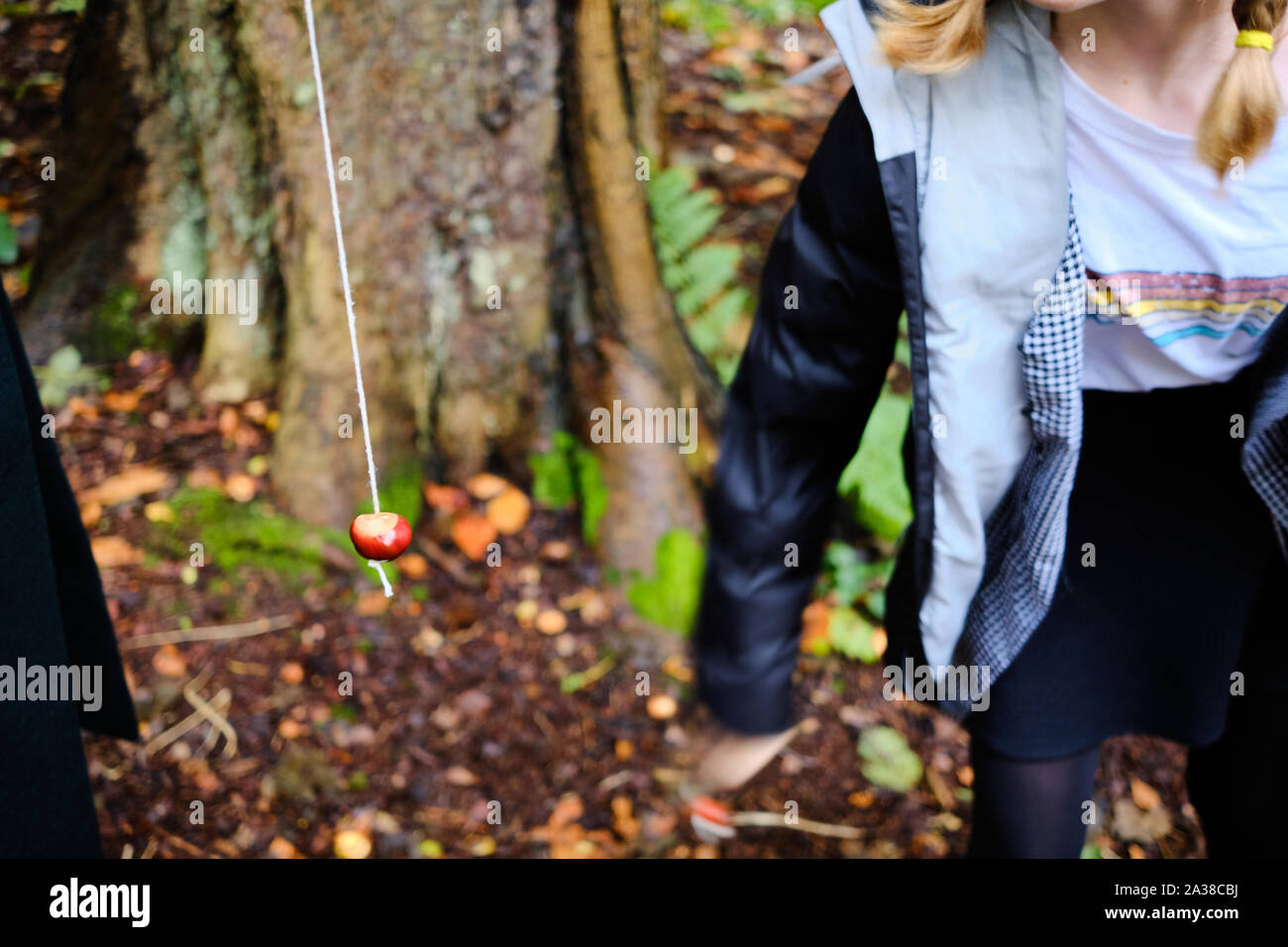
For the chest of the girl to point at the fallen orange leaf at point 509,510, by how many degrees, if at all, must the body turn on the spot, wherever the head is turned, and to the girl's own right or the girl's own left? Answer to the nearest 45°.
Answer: approximately 135° to the girl's own right

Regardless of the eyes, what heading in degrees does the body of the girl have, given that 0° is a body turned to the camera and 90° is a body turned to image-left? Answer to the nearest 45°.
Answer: approximately 0°

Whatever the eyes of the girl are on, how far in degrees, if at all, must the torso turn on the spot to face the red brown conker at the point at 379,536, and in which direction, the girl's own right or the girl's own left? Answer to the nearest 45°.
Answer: approximately 45° to the girl's own right

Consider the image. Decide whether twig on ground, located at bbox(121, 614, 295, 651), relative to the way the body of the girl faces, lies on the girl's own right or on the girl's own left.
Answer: on the girl's own right
